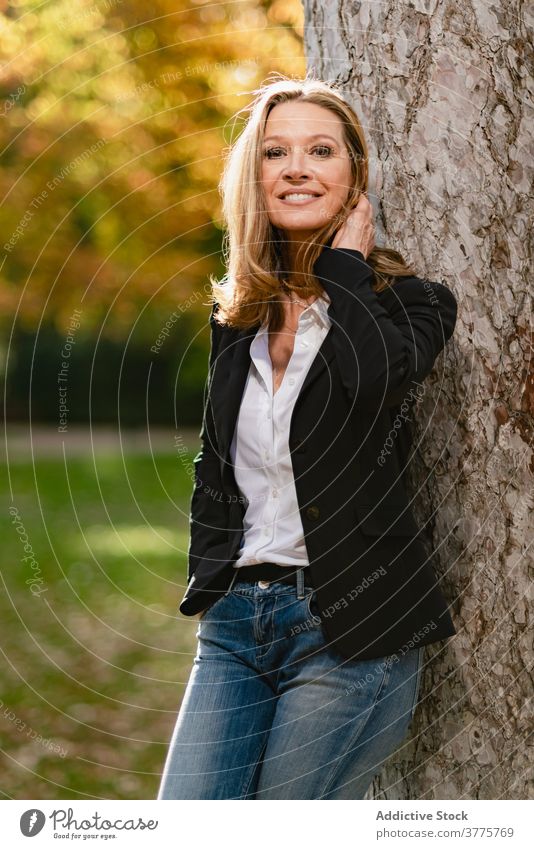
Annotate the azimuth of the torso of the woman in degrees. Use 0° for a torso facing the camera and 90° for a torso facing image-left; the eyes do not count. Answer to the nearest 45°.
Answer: approximately 45°
